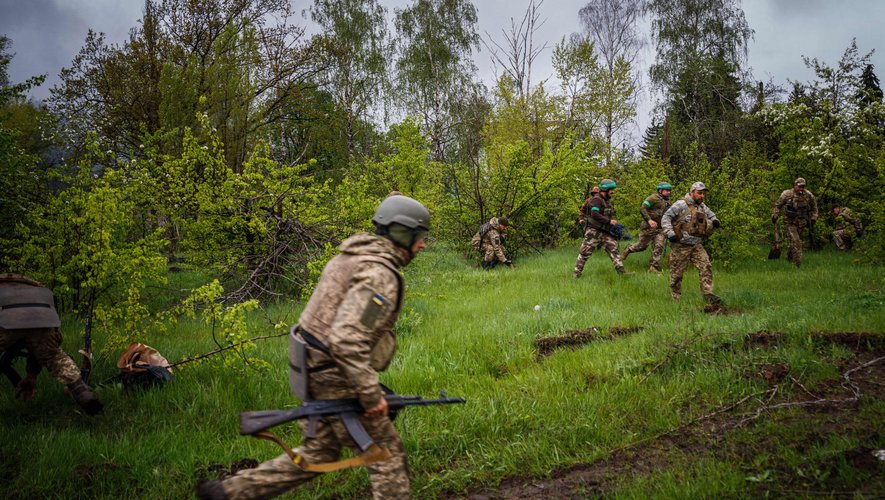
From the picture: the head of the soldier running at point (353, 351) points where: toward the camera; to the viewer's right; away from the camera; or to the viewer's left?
to the viewer's right

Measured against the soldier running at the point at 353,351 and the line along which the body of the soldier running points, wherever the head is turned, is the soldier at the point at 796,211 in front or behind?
in front

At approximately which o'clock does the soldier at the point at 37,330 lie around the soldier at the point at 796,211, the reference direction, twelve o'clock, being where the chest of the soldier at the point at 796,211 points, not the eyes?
the soldier at the point at 37,330 is roughly at 1 o'clock from the soldier at the point at 796,211.

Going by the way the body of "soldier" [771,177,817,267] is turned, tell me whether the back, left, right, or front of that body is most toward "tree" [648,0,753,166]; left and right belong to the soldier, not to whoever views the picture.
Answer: back

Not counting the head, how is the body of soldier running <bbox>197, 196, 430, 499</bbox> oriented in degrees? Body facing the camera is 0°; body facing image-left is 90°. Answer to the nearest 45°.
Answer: approximately 270°
